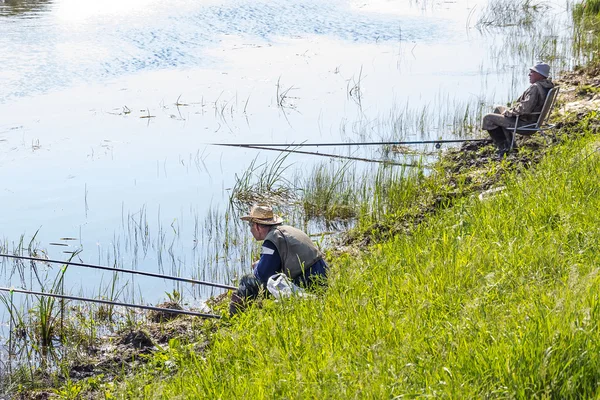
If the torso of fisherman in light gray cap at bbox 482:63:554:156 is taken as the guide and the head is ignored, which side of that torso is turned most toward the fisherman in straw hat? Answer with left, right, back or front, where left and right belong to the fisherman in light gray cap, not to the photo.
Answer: left

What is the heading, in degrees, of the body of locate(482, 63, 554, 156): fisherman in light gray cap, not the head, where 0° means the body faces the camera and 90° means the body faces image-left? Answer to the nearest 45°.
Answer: approximately 90°

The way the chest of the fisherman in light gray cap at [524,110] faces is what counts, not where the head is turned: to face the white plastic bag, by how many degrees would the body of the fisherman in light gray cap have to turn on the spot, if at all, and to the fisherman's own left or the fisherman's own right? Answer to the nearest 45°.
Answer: approximately 90° to the fisherman's own left
